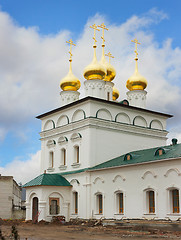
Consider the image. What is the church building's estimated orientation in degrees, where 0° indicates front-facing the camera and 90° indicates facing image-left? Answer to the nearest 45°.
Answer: approximately 45°
